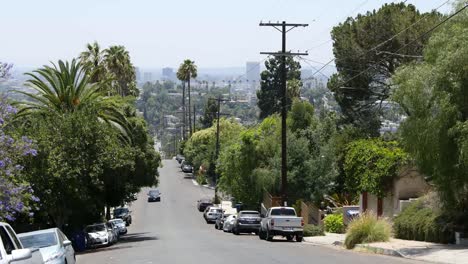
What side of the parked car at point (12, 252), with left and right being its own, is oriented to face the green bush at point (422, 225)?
left

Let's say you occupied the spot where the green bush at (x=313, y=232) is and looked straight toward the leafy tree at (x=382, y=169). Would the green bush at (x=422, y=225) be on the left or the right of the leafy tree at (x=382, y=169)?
right

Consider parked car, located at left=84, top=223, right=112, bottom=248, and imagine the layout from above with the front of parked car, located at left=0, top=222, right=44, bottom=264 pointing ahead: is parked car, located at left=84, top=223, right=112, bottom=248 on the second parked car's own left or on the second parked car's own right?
on the second parked car's own left

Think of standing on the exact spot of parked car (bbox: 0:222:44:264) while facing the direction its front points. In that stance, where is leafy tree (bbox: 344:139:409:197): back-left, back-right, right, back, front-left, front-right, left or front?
left

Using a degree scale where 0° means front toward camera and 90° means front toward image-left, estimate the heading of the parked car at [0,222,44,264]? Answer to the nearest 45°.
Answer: approximately 315°

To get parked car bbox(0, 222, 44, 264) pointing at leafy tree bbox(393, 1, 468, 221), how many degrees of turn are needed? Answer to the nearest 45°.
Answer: approximately 90° to its left

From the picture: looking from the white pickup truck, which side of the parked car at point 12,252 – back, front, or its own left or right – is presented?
back

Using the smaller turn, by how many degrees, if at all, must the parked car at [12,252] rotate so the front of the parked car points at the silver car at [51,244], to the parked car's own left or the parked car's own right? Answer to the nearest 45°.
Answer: approximately 135° to the parked car's own left

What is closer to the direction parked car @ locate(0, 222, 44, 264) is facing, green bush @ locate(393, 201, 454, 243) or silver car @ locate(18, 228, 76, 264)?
the green bush
